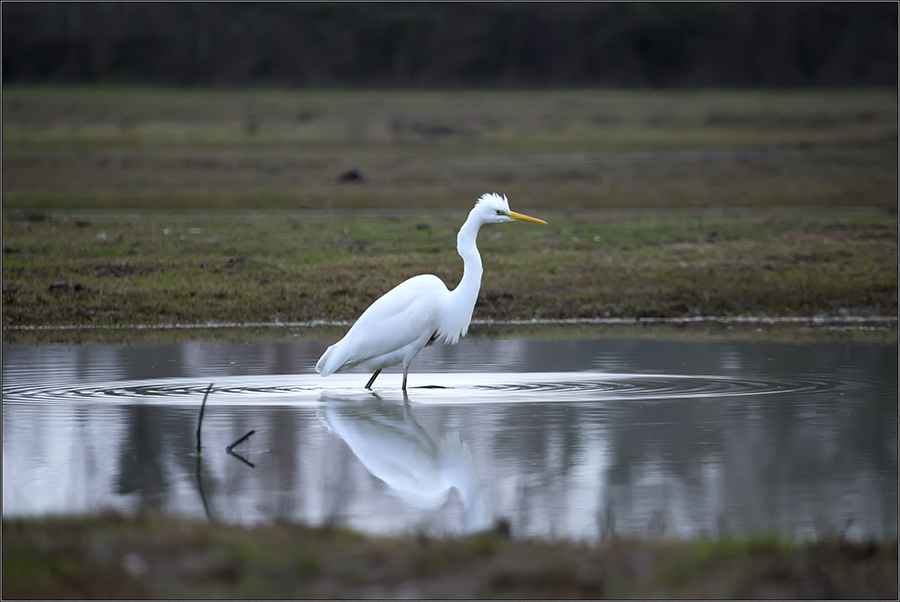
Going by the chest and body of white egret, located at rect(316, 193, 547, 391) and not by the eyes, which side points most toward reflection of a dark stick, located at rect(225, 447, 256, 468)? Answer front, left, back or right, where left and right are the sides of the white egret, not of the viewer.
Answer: right

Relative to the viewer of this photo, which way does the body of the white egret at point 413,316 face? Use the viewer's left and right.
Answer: facing to the right of the viewer

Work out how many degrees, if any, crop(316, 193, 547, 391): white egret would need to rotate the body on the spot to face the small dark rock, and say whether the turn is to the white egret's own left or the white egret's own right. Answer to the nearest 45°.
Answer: approximately 90° to the white egret's own left

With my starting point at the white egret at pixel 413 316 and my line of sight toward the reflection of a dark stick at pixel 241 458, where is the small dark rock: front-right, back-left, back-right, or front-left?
back-right
